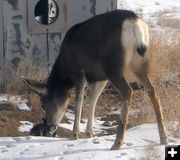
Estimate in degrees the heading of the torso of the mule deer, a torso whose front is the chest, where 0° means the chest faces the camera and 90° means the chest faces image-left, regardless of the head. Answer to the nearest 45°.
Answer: approximately 135°
